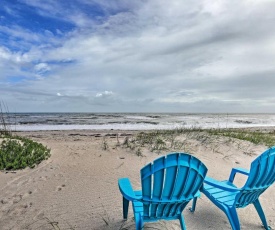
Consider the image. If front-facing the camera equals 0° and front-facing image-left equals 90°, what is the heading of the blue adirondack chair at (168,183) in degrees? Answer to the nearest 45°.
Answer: approximately 135°

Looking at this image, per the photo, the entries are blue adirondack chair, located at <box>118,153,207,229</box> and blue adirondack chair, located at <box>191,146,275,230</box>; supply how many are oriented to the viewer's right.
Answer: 0

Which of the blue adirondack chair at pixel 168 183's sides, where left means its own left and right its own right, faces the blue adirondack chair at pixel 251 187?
right

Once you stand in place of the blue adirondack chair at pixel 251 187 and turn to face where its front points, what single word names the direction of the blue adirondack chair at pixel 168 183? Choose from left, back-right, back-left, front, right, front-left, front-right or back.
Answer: left

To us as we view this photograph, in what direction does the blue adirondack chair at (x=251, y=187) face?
facing away from the viewer and to the left of the viewer
